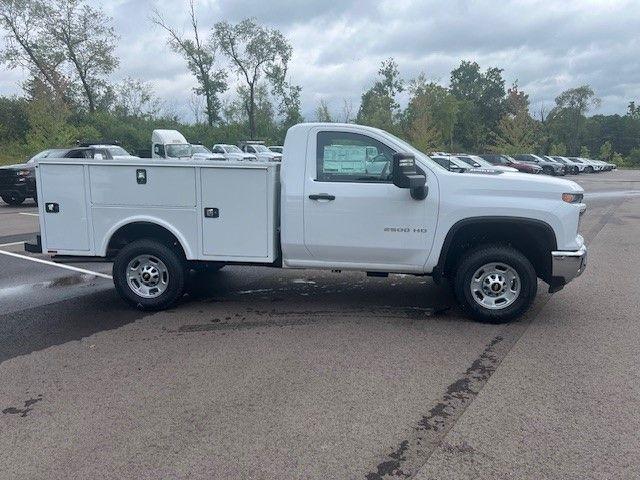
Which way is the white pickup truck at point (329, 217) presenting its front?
to the viewer's right

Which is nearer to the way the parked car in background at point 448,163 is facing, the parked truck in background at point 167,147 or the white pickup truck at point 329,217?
the white pickup truck

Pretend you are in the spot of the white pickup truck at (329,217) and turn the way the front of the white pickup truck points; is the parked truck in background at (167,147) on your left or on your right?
on your left

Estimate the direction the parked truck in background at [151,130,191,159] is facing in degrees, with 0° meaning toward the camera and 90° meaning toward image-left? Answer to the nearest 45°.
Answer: approximately 315°

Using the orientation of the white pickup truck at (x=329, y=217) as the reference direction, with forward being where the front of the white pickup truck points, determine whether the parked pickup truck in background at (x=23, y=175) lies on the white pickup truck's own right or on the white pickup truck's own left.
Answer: on the white pickup truck's own left

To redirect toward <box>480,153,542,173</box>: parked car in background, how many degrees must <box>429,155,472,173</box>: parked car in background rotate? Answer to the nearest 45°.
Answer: approximately 135° to its left

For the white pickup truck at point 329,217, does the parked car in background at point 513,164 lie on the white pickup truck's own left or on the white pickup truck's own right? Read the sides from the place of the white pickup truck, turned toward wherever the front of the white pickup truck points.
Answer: on the white pickup truck's own left

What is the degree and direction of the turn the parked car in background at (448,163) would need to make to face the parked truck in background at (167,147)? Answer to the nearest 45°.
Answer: approximately 180°

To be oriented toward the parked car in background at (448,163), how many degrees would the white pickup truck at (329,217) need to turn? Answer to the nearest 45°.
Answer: approximately 45° to its left

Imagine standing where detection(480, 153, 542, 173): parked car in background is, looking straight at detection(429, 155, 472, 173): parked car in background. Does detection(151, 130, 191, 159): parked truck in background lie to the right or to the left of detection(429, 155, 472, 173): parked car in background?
right
